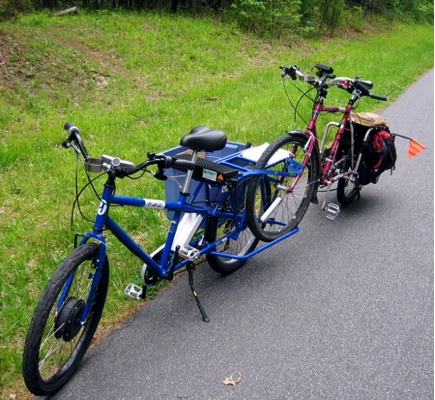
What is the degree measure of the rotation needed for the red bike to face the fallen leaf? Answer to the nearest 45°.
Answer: approximately 45° to its left

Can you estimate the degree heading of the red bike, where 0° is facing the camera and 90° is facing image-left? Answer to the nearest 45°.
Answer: approximately 45°
